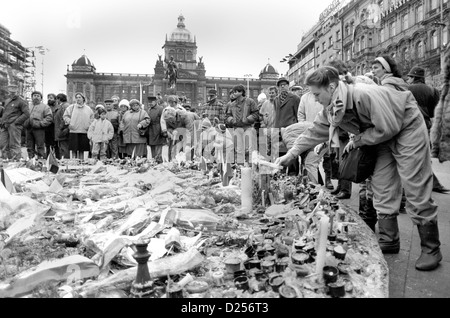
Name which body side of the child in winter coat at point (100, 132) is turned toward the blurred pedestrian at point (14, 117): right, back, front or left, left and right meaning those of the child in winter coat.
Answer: right

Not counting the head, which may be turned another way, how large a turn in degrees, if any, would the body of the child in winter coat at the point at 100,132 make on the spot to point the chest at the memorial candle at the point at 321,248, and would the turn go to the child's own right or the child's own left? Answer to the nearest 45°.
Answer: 0° — they already face it

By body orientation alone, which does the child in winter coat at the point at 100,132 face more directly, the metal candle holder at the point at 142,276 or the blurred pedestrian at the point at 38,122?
the metal candle holder

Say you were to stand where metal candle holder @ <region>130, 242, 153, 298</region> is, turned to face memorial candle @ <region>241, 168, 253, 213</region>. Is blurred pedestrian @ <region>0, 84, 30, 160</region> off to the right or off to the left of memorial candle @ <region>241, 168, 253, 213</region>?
left

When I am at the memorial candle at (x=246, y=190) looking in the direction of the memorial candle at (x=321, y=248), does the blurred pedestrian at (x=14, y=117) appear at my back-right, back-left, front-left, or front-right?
back-right

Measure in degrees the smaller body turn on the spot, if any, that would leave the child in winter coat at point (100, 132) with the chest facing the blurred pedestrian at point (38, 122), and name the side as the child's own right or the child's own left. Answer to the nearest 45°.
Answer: approximately 135° to the child's own right

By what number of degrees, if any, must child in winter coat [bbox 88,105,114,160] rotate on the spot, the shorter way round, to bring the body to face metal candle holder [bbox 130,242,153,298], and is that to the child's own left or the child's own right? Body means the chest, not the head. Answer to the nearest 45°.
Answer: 0° — they already face it

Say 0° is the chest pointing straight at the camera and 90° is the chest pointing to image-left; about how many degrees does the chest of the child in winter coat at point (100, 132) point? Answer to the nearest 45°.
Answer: approximately 0°
